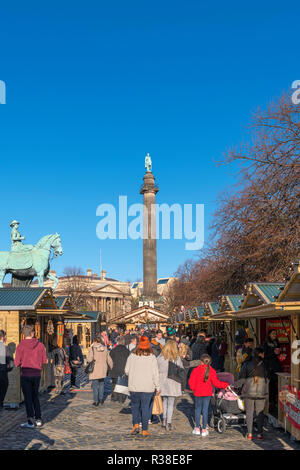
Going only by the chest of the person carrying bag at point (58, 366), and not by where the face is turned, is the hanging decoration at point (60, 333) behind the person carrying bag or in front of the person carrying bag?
in front

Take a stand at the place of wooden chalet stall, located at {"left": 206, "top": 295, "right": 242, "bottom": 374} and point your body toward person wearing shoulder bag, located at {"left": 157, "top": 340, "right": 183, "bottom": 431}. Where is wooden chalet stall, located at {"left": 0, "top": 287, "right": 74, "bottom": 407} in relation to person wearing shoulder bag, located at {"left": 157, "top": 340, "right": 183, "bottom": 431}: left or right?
right

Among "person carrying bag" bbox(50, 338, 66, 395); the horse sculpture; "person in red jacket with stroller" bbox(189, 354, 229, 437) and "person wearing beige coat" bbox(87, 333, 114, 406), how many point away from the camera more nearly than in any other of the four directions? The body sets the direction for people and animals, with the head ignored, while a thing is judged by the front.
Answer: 3

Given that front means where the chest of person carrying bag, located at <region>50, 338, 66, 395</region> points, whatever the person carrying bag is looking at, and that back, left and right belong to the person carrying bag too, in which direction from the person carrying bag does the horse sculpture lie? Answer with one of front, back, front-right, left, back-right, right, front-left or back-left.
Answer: front

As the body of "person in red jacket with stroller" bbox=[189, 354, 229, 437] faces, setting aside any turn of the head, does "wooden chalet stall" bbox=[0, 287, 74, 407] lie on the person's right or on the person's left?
on the person's left

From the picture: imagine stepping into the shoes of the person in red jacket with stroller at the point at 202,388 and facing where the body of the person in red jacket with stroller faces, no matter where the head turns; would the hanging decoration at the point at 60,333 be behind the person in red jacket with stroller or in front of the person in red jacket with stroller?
in front

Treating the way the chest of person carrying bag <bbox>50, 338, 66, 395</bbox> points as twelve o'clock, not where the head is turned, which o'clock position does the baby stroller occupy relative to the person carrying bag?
The baby stroller is roughly at 5 o'clock from the person carrying bag.

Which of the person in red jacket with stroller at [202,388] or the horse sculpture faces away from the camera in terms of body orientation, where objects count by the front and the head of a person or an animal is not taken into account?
the person in red jacket with stroller

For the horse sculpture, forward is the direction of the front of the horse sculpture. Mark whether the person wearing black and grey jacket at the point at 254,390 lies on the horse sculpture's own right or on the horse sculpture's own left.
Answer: on the horse sculpture's own right

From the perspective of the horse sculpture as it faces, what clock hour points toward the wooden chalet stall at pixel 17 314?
The wooden chalet stall is roughly at 3 o'clock from the horse sculpture.

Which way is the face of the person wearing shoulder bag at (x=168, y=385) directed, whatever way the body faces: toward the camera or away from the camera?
away from the camera

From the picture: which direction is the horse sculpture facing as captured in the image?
to the viewer's right

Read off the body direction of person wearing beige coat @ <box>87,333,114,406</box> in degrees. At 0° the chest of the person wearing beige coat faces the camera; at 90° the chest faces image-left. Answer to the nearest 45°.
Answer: approximately 180°

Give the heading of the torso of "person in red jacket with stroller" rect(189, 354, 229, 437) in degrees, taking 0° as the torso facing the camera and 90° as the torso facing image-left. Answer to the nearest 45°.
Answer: approximately 180°

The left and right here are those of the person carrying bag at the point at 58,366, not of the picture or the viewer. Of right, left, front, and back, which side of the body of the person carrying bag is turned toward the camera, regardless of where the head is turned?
back
